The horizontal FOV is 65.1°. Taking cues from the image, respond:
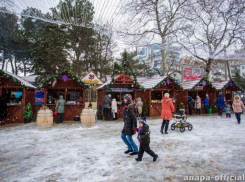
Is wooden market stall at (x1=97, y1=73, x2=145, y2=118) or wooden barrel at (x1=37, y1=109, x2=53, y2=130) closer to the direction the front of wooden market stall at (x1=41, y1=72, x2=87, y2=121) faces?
the wooden barrel

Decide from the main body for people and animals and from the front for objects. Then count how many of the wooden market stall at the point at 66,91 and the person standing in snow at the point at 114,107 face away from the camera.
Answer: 1

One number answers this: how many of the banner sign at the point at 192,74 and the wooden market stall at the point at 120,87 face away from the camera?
0

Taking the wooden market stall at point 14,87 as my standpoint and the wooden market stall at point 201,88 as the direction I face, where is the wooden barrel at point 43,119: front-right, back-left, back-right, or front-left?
front-right

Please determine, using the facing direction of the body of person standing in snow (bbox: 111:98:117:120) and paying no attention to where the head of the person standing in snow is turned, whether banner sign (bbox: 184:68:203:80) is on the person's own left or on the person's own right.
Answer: on the person's own right

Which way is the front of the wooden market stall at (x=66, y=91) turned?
toward the camera

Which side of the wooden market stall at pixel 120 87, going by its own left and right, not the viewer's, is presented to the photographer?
front

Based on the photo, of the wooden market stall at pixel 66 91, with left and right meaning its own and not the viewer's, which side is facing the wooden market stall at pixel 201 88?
left

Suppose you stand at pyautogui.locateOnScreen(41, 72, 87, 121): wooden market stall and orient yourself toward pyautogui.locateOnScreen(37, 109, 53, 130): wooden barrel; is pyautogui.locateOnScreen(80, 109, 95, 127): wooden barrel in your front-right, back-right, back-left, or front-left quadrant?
front-left

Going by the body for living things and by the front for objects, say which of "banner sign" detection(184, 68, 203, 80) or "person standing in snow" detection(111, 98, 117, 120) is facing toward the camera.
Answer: the banner sign

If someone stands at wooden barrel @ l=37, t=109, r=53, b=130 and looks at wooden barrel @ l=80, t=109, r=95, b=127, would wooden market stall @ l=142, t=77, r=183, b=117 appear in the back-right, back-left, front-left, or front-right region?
front-left

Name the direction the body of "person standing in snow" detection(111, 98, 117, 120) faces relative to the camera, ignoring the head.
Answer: away from the camera

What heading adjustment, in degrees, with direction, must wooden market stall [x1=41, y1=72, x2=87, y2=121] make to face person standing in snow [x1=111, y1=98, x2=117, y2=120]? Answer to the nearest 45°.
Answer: approximately 90° to its left

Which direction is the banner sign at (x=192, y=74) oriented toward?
toward the camera

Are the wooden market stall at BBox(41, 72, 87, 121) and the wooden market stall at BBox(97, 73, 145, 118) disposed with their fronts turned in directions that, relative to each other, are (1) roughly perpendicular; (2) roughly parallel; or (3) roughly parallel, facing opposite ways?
roughly parallel

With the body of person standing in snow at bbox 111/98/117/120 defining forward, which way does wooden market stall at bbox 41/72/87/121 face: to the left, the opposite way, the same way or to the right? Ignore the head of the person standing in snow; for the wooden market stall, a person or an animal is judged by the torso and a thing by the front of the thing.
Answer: the opposite way

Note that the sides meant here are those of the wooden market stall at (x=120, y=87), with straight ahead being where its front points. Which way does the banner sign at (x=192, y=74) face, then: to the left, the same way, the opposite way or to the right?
the same way

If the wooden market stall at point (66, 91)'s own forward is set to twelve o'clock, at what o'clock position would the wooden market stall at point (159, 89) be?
the wooden market stall at point (159, 89) is roughly at 9 o'clock from the wooden market stall at point (66, 91).

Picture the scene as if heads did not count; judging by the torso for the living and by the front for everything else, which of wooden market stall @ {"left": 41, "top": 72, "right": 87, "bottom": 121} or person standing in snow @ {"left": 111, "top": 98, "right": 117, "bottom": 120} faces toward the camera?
the wooden market stall
